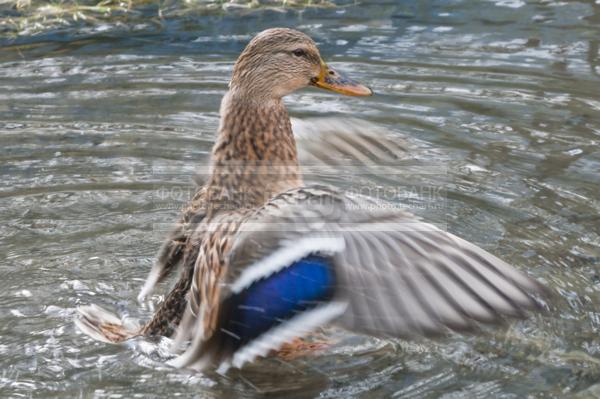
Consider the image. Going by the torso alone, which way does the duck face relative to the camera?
to the viewer's right
